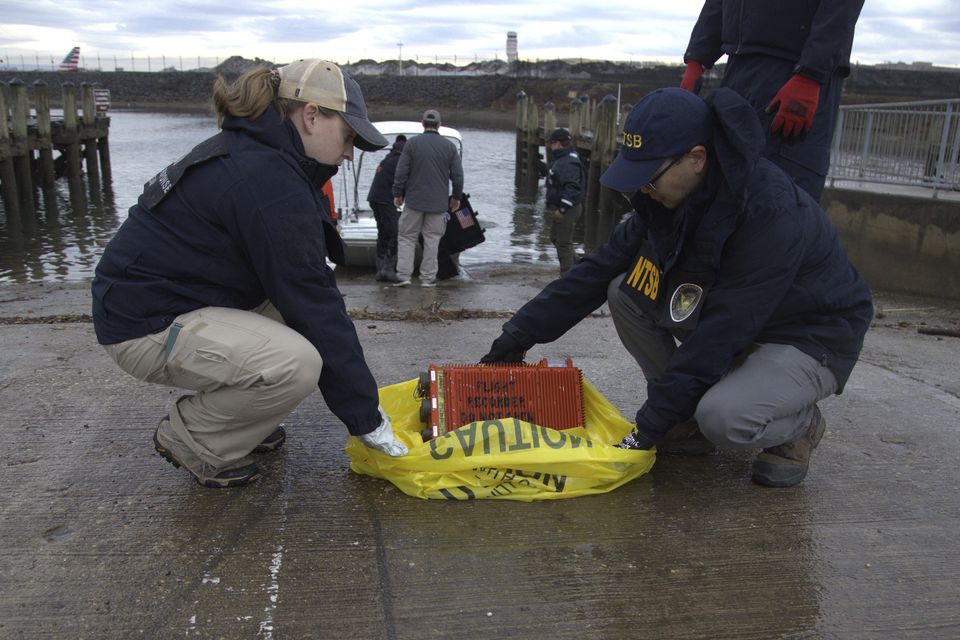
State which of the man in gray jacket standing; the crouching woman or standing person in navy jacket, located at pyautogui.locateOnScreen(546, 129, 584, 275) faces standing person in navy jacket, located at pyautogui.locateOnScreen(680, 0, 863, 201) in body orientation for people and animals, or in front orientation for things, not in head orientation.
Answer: the crouching woman

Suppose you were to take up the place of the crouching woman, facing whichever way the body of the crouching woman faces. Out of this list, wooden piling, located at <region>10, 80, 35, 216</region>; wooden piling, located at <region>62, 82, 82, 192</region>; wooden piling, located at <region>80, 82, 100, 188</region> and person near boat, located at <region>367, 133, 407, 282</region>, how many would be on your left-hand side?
4

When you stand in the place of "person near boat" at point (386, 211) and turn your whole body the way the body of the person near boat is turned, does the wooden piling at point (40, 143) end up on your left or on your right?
on your left

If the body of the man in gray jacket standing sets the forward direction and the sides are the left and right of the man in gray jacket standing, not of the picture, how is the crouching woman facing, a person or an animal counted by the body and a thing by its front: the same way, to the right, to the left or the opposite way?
to the right

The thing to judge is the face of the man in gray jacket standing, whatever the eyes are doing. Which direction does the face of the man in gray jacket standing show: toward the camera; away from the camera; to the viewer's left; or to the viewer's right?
away from the camera

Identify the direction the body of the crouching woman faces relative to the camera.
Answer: to the viewer's right

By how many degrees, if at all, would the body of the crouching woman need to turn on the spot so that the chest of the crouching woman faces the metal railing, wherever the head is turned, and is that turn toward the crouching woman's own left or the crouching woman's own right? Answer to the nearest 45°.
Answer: approximately 45° to the crouching woman's own left

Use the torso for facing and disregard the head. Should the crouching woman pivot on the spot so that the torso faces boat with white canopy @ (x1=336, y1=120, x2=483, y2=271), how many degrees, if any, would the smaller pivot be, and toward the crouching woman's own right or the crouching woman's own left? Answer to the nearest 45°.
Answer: approximately 90° to the crouching woman's own left

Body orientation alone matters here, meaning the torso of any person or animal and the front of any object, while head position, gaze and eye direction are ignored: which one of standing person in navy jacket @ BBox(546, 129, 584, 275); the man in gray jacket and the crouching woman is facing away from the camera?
the man in gray jacket

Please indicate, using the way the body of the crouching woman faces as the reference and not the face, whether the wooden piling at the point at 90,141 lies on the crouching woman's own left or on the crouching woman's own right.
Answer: on the crouching woman's own left

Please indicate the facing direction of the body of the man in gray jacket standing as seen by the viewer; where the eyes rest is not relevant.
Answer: away from the camera

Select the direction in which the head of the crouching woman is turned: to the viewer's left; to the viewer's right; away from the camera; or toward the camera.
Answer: to the viewer's right

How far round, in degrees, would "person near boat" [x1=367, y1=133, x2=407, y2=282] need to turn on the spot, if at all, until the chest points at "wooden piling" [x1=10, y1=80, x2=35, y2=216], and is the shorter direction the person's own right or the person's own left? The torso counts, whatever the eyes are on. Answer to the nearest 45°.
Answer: approximately 135° to the person's own left
